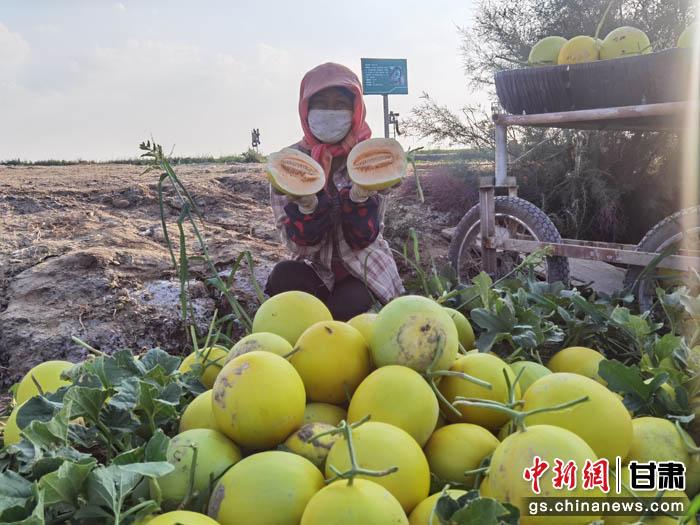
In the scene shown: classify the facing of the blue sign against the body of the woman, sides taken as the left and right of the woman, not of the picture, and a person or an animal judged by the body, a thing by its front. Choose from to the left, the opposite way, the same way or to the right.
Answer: the same way

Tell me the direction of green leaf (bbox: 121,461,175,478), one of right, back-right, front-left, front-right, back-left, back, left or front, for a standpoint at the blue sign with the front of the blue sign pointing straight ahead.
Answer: front

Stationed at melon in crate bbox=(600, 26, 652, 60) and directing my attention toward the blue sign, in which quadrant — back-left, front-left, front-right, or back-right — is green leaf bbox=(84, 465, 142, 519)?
back-left

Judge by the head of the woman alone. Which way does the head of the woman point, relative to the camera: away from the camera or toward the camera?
toward the camera

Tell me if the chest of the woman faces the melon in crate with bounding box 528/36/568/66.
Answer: no

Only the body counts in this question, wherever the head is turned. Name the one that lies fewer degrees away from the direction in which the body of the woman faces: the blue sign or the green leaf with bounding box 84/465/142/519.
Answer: the green leaf

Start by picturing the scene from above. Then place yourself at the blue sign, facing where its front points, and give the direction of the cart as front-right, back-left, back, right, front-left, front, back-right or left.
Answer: front

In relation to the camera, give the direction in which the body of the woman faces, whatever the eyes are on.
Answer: toward the camera

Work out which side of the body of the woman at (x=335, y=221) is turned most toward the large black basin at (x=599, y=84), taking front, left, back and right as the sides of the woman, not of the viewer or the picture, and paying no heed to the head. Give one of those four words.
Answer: left

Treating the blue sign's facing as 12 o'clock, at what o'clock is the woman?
The woman is roughly at 12 o'clock from the blue sign.

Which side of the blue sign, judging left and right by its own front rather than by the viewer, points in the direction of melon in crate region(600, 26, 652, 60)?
front

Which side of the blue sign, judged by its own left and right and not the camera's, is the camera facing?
front

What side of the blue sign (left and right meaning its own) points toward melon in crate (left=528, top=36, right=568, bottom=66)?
front

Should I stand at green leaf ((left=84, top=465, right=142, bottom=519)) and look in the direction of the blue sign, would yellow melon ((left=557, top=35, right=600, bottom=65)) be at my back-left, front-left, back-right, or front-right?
front-right

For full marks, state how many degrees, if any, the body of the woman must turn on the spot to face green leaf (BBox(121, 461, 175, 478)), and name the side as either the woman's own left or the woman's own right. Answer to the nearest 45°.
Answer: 0° — they already face it
